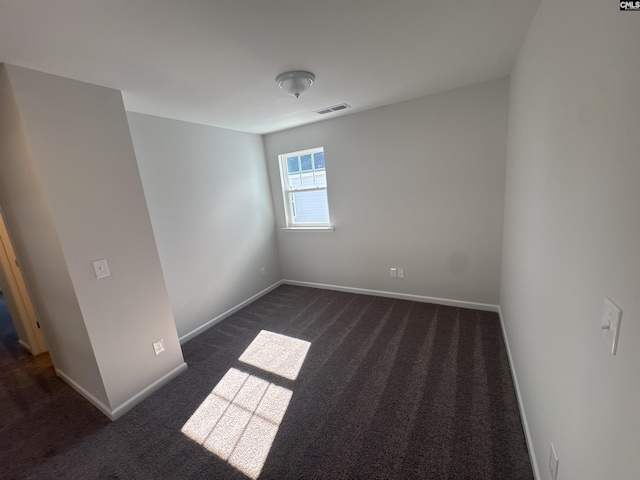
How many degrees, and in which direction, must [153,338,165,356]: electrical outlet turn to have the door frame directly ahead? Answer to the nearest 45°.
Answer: approximately 180°

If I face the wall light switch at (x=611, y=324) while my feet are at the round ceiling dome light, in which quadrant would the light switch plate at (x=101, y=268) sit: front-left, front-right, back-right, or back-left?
back-right

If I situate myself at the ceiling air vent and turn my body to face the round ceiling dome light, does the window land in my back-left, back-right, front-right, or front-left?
back-right

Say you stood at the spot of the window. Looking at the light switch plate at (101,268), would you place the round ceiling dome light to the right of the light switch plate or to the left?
left

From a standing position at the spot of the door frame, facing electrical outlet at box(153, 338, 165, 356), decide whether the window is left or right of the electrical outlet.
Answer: left

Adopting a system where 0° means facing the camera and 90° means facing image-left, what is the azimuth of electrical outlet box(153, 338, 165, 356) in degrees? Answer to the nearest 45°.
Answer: approximately 315°

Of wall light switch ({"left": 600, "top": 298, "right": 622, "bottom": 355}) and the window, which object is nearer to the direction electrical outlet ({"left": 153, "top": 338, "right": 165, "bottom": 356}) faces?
the wall light switch
